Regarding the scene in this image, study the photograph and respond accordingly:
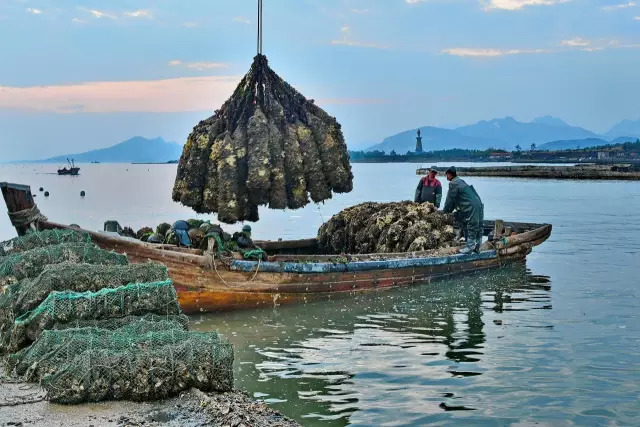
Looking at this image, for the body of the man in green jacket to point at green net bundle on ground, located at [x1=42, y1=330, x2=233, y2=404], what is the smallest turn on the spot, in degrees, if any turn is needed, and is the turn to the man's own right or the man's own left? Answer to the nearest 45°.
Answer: approximately 90° to the man's own left

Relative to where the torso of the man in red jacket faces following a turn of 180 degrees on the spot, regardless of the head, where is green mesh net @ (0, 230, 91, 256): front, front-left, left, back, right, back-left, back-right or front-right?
back-left

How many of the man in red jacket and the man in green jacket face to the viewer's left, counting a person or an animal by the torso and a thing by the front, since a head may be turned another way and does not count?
1

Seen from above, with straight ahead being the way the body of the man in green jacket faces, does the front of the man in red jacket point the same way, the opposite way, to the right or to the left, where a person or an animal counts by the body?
to the left

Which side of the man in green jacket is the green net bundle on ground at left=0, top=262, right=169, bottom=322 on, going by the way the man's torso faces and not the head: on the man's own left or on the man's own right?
on the man's own left

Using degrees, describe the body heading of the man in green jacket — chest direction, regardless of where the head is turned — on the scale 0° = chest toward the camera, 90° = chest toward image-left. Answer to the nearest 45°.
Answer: approximately 90°

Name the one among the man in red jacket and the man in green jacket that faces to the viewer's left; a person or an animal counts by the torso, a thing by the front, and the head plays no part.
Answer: the man in green jacket

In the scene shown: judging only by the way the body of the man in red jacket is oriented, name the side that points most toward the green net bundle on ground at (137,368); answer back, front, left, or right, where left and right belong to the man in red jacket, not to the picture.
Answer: front

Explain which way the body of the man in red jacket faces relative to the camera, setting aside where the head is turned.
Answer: toward the camera

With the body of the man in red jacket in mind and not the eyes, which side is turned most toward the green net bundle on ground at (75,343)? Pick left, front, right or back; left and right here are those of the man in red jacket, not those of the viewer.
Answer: front
